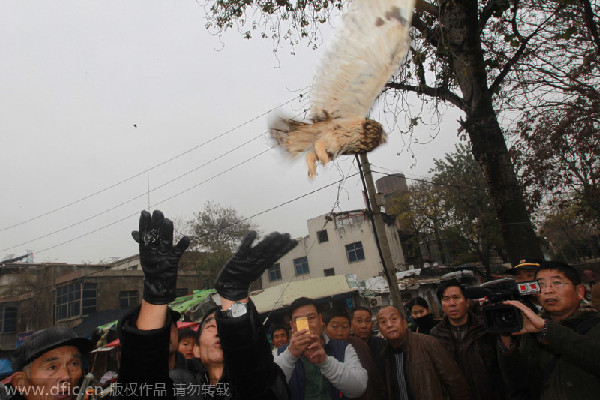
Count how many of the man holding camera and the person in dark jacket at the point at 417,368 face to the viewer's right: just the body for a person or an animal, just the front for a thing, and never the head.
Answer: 0

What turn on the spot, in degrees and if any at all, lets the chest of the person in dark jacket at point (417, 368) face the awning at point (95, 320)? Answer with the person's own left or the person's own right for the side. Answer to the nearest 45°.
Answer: approximately 90° to the person's own right

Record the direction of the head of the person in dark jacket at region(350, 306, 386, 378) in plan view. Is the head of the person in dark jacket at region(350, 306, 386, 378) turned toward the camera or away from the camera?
toward the camera

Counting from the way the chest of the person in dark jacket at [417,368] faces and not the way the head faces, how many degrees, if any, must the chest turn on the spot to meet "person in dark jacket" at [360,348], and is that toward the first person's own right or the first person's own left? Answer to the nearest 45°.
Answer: approximately 90° to the first person's own right

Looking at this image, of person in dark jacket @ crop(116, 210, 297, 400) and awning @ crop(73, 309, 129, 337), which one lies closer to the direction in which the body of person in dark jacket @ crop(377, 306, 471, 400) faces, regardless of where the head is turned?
the person in dark jacket

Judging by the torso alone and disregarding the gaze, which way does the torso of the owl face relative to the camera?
to the viewer's right

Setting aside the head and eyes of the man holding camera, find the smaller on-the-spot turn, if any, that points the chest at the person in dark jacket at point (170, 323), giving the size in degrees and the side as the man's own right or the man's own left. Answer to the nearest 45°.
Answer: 0° — they already face them

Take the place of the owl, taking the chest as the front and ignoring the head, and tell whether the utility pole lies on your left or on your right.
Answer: on your left

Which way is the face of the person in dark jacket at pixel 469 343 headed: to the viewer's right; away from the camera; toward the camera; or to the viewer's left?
toward the camera

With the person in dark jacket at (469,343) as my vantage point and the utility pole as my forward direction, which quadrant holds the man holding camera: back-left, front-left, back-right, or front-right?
back-right

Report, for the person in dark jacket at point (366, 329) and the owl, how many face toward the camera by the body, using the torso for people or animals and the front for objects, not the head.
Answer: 1

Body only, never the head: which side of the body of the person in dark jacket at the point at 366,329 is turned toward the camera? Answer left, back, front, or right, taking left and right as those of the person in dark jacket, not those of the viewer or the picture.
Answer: front

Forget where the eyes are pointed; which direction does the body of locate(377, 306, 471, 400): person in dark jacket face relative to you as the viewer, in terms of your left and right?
facing the viewer and to the left of the viewer

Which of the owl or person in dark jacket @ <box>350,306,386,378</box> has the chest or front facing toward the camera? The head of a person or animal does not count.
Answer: the person in dark jacket
